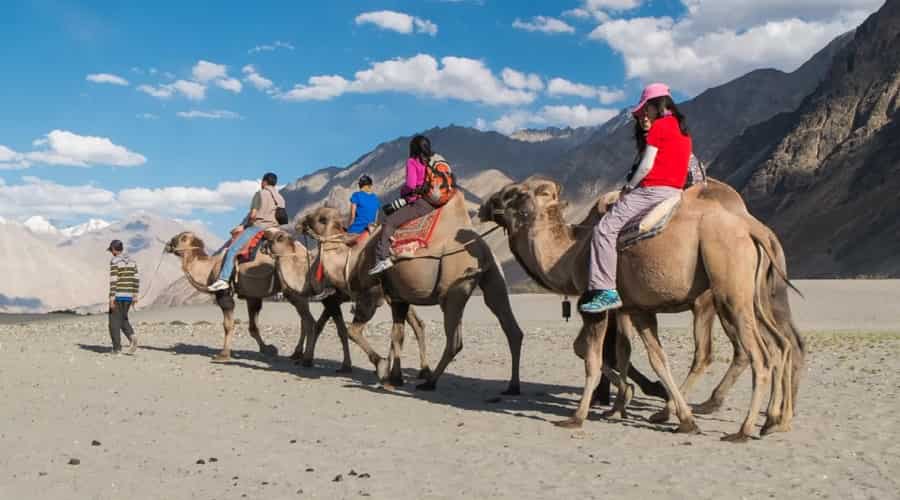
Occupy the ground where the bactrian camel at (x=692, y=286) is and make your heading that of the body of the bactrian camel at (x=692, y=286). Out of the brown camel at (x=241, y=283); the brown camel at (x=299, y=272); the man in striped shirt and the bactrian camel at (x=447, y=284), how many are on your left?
0

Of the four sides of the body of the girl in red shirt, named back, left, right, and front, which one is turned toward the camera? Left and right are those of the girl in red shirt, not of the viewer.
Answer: left

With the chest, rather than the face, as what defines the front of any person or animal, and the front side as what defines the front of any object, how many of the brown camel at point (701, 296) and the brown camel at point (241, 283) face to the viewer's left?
2

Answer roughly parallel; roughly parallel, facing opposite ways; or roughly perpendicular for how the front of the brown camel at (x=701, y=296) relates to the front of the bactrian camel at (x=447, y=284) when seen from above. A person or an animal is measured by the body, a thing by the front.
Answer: roughly parallel

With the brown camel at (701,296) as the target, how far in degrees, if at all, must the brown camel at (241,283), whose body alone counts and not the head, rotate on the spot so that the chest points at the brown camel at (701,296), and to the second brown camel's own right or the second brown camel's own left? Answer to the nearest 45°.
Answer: approximately 135° to the second brown camel's own left

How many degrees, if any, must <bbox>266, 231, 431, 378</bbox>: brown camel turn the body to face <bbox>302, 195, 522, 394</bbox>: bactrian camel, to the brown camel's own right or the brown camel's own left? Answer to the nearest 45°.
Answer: approximately 135° to the brown camel's own left

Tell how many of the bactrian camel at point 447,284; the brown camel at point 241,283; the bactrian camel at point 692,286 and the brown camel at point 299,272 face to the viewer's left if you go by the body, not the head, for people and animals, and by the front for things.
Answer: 4

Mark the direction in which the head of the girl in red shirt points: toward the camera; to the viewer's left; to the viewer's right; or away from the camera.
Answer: to the viewer's left

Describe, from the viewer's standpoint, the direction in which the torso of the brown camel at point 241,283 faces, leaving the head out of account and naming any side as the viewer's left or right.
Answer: facing to the left of the viewer

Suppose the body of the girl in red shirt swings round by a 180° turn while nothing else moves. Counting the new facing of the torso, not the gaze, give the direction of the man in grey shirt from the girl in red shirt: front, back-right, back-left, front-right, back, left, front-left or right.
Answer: back-left

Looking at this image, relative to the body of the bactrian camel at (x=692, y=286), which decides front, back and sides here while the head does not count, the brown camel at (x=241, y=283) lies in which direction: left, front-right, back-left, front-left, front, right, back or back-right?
front-right

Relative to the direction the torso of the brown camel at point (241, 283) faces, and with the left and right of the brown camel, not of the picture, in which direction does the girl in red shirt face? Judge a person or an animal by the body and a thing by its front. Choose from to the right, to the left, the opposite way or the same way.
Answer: the same way

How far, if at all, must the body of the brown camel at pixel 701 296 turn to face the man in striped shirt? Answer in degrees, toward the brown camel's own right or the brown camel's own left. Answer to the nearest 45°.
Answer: approximately 45° to the brown camel's own right

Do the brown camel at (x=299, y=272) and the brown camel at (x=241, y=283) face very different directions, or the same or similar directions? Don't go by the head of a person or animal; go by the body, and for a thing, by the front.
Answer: same or similar directions

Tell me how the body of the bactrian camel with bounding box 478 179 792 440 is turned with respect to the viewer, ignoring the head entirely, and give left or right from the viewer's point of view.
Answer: facing to the left of the viewer

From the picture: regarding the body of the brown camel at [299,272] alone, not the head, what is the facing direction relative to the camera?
to the viewer's left

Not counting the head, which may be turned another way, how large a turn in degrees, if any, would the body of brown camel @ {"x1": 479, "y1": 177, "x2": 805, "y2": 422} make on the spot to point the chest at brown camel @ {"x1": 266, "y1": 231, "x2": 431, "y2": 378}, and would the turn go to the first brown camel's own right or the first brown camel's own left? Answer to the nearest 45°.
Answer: approximately 45° to the first brown camel's own right

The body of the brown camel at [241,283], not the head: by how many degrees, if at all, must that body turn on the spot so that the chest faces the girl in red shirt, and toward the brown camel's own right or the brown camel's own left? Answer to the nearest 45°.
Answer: approximately 135° to the brown camel's own left

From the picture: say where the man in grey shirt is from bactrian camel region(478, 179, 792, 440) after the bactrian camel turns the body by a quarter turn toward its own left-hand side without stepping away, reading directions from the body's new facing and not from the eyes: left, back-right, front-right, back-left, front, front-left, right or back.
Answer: back-right

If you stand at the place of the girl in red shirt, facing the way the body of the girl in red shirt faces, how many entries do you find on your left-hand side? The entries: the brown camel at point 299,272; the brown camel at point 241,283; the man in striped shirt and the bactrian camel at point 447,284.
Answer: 0

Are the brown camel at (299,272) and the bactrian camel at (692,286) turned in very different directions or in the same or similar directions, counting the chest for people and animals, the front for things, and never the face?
same or similar directions

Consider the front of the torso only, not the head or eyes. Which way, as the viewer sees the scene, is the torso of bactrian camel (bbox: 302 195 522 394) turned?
to the viewer's left
